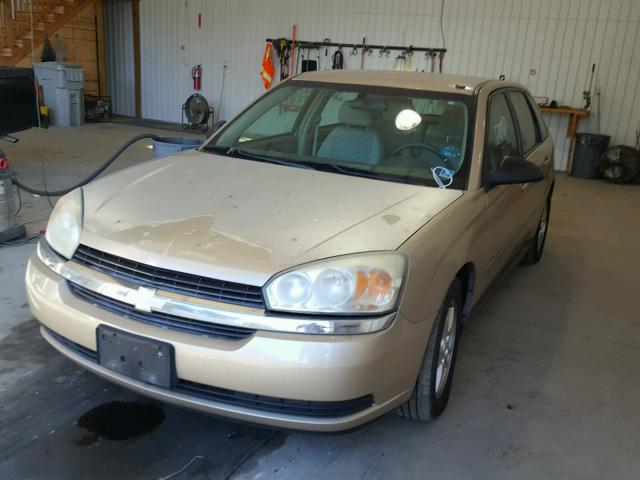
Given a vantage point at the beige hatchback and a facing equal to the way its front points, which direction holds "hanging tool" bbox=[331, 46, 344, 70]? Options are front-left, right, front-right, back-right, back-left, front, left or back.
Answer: back-right

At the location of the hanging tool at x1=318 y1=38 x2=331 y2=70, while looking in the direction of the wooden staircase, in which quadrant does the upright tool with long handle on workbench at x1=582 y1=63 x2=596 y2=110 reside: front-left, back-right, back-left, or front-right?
back-left

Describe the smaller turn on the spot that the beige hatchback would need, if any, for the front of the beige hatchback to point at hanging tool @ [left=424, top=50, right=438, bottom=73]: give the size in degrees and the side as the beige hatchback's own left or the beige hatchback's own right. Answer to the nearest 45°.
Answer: approximately 135° to the beige hatchback's own right

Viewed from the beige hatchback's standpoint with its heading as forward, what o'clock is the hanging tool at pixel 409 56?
The hanging tool is roughly at 5 o'clock from the beige hatchback.

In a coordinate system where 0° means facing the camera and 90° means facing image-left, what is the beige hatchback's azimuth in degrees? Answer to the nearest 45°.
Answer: approximately 45°

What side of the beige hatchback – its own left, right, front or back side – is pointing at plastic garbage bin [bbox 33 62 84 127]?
right

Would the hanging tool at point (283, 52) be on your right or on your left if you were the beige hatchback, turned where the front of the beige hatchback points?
on your right

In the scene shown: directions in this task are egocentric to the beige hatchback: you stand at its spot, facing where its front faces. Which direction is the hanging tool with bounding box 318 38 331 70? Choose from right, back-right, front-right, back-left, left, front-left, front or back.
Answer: back-right

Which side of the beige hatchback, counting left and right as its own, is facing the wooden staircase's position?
right
